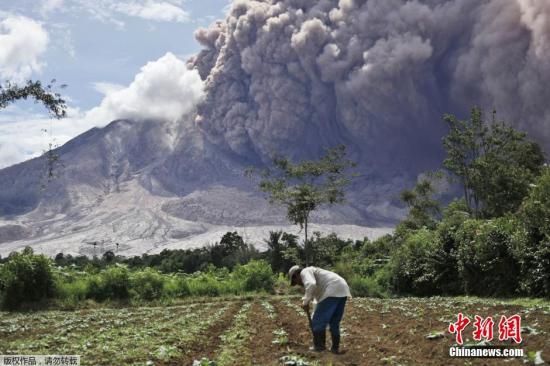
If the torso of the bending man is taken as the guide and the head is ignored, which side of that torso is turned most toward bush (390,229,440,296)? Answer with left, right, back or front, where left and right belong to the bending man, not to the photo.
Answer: right

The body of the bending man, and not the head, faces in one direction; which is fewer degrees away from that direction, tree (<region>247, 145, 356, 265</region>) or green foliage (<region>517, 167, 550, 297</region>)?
the tree

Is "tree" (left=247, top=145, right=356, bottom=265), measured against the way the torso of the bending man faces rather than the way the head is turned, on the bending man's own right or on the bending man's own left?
on the bending man's own right

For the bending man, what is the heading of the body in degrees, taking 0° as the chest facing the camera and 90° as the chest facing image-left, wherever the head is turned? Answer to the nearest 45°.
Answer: approximately 90°

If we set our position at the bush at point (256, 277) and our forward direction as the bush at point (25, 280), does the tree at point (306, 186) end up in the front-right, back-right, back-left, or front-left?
back-right

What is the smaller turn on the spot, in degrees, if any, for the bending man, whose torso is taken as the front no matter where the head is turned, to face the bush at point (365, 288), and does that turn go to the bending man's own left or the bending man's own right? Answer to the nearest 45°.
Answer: approximately 90° to the bending man's own right

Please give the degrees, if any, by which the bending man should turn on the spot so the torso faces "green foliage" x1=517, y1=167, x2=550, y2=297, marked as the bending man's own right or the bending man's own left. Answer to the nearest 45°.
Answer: approximately 135° to the bending man's own right

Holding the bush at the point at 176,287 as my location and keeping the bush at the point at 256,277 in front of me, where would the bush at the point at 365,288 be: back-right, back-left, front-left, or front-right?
front-right

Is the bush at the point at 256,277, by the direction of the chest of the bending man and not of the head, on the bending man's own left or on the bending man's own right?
on the bending man's own right
